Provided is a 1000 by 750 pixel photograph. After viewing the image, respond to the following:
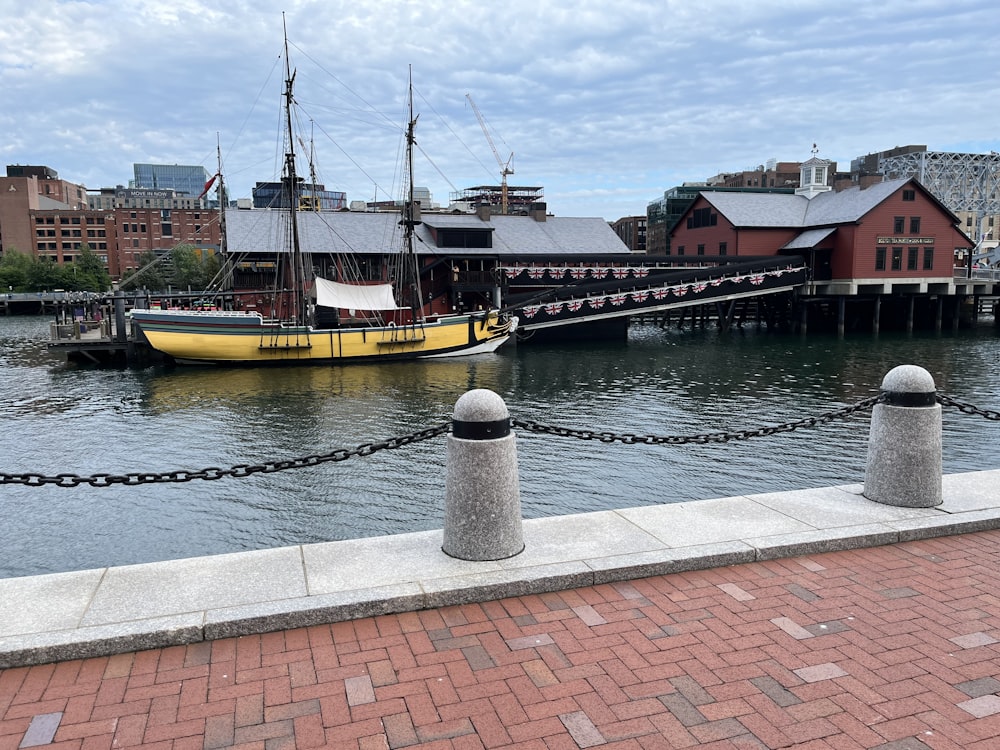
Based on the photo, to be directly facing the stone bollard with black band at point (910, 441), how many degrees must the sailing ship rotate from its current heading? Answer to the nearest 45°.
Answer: approximately 90° to its right

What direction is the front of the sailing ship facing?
to the viewer's right

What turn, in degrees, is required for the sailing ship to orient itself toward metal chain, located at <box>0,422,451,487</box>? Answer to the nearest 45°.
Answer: approximately 90° to its right

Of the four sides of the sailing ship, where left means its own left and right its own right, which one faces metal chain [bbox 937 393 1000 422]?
right

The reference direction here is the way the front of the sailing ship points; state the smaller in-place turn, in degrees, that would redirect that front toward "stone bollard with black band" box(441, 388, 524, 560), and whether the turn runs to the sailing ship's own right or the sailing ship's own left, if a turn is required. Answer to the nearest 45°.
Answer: approximately 90° to the sailing ship's own right
